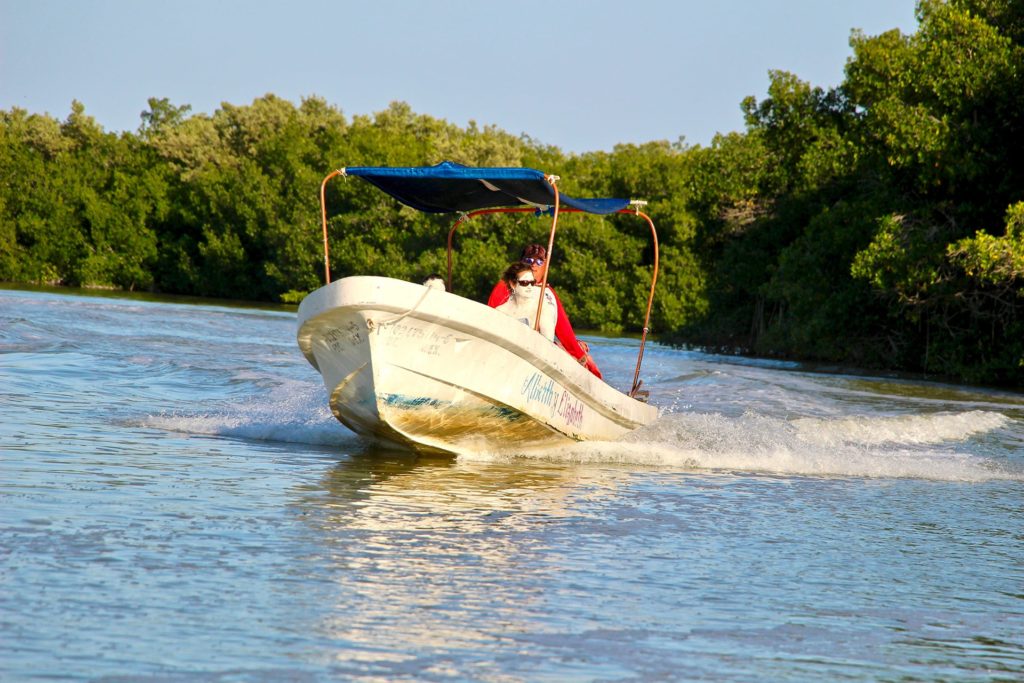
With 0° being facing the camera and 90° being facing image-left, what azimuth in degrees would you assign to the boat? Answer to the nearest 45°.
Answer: approximately 45°
